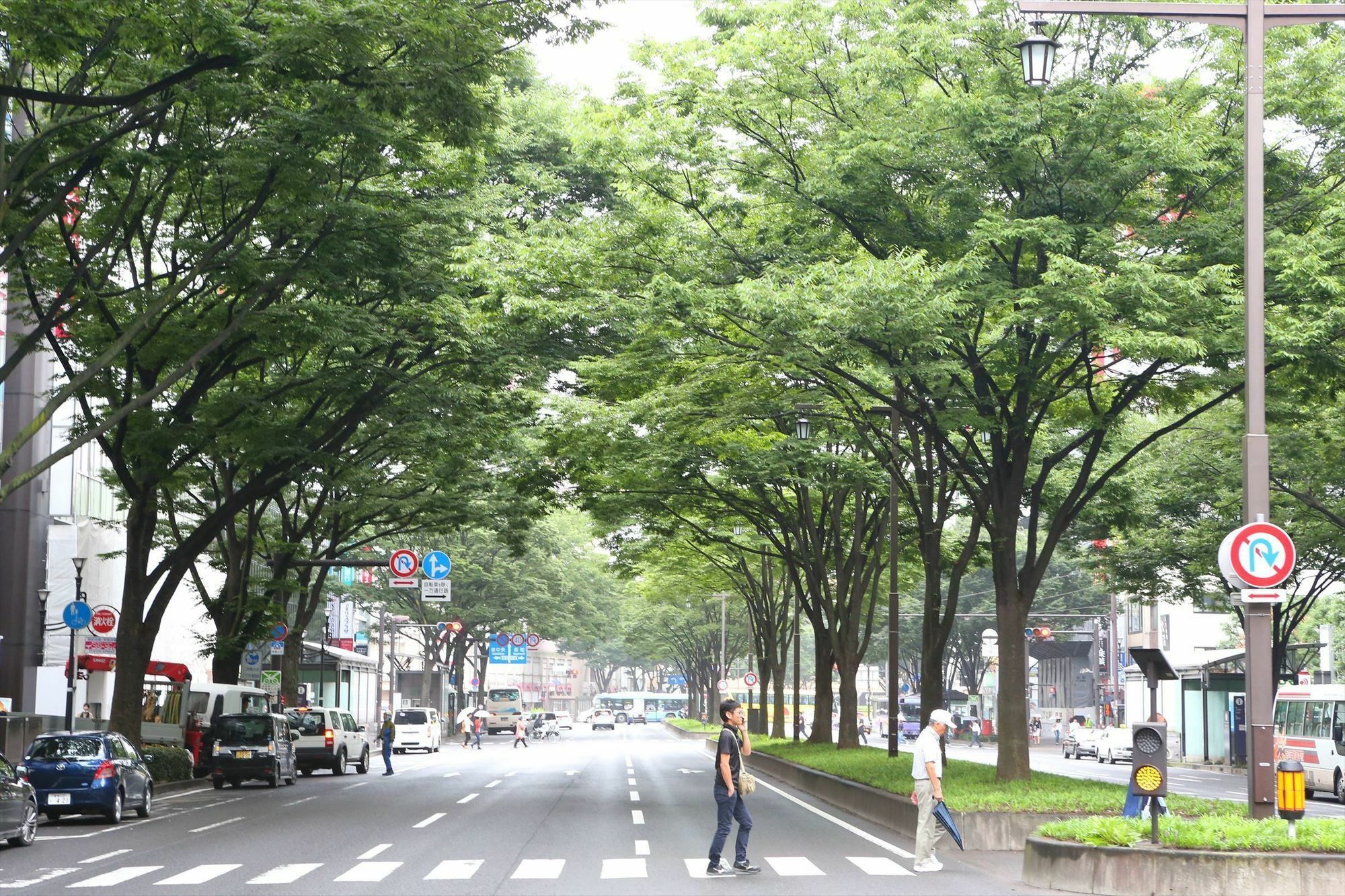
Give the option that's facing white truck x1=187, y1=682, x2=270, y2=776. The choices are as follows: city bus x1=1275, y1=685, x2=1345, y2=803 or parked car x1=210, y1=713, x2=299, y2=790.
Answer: the parked car

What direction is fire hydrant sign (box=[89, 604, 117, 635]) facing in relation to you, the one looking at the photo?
facing the viewer

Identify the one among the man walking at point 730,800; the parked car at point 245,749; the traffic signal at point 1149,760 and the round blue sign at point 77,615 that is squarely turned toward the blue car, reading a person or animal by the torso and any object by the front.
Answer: the round blue sign

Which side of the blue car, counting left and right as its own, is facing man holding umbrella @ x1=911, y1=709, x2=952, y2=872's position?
right

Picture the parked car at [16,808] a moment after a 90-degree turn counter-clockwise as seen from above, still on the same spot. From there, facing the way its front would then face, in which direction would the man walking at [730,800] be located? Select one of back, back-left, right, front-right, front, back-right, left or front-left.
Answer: back

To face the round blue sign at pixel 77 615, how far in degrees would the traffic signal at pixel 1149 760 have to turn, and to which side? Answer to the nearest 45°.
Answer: approximately 135° to its right

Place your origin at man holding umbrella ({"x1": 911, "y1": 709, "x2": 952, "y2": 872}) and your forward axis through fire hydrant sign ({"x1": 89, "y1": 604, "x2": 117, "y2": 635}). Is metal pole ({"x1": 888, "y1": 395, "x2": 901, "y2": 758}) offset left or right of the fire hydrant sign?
right

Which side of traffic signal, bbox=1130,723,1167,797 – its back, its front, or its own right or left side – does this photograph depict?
front

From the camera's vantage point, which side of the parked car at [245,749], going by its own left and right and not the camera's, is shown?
back

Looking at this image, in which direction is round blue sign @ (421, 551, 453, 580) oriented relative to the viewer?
toward the camera
